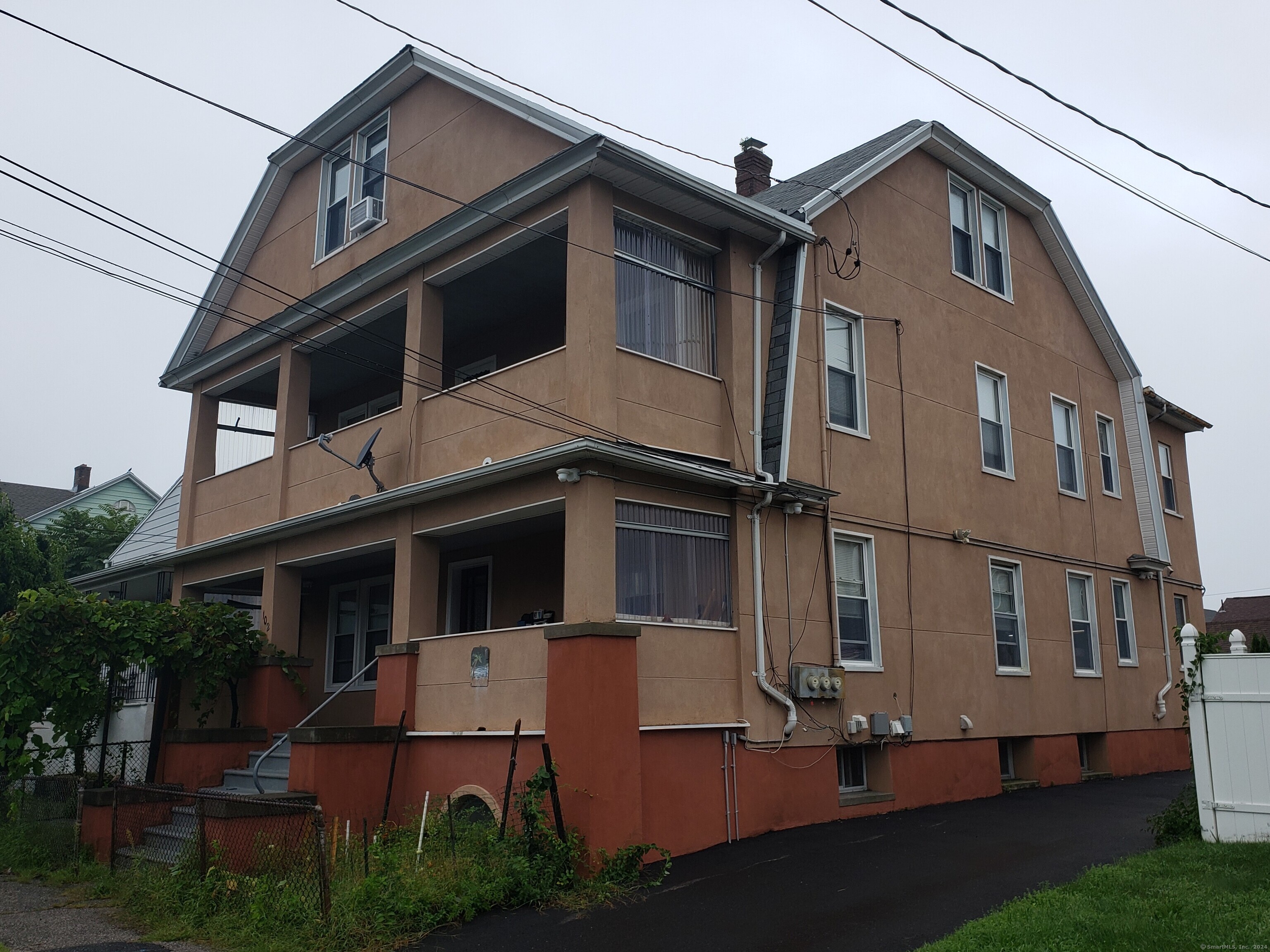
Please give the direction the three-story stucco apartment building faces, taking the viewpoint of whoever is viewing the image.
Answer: facing the viewer and to the left of the viewer

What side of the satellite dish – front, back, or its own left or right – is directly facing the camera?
left

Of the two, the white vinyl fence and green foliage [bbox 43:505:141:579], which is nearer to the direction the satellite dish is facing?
the green foliage

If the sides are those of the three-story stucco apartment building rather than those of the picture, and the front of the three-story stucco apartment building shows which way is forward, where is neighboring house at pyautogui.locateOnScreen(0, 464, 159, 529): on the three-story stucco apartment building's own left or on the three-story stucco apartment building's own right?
on the three-story stucco apartment building's own right

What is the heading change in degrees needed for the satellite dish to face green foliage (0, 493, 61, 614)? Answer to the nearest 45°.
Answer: approximately 45° to its right

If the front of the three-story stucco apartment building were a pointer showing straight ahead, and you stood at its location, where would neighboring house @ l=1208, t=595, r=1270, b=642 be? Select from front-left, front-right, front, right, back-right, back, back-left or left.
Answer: back

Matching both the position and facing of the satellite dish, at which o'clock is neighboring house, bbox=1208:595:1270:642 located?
The neighboring house is roughly at 5 o'clock from the satellite dish.

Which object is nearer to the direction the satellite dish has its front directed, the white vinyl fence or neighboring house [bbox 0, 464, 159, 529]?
the neighboring house
